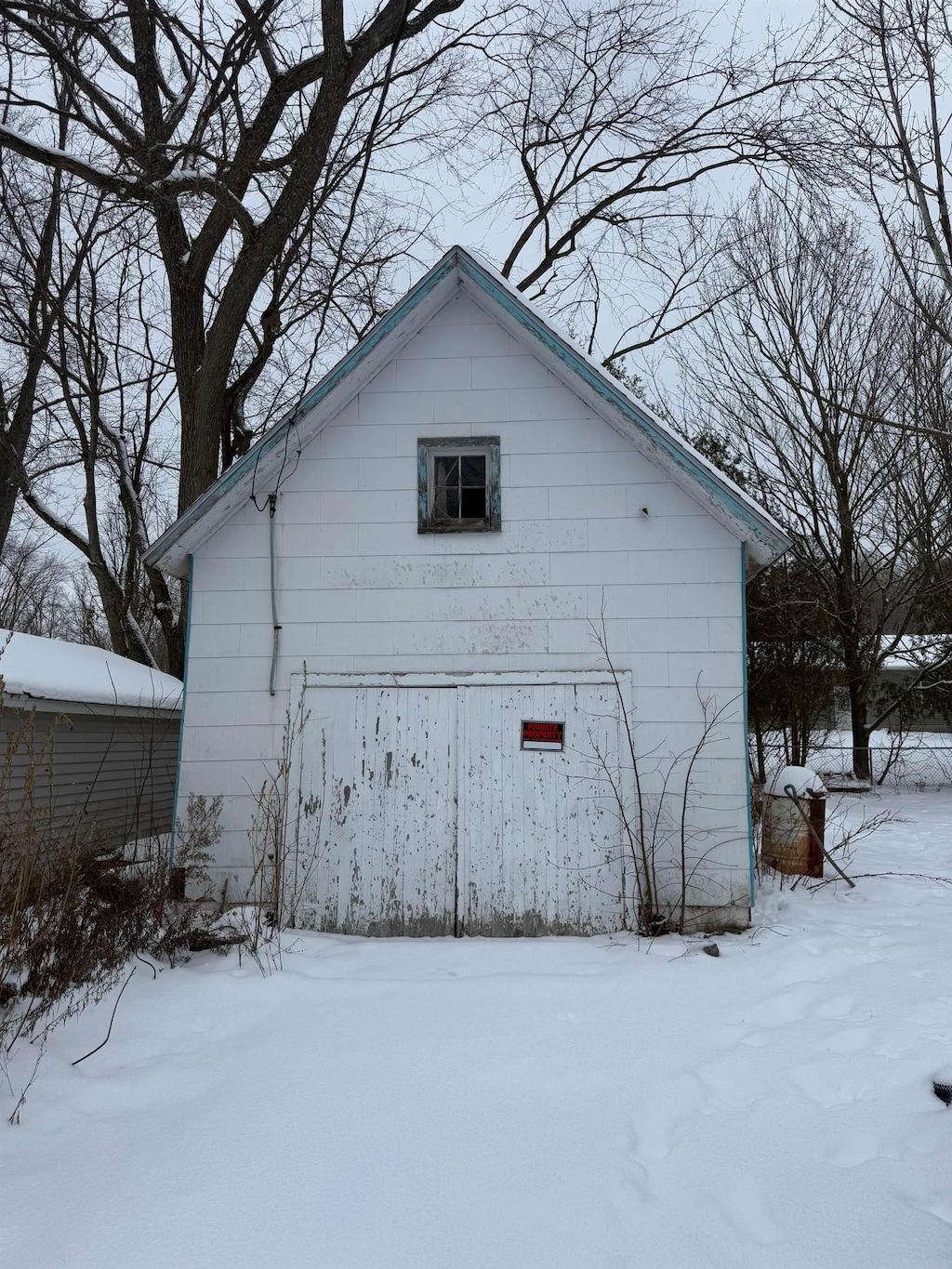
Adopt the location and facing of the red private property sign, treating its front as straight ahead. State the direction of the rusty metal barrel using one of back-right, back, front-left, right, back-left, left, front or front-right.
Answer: back-left

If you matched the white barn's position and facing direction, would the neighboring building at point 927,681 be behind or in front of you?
behind

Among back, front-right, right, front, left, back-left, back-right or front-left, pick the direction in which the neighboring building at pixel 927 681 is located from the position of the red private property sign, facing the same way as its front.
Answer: back-left

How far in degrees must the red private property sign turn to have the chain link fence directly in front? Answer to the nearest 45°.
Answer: approximately 135° to its left

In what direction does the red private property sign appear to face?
toward the camera

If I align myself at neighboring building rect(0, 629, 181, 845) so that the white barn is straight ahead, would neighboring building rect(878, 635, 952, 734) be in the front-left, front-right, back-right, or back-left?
front-left

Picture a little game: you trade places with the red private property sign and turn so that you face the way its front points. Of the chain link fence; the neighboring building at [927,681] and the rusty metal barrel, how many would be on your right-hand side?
0

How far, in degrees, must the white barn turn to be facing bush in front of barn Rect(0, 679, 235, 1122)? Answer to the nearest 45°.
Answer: approximately 45° to its right

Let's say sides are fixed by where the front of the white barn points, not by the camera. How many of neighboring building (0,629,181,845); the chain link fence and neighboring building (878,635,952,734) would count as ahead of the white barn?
0

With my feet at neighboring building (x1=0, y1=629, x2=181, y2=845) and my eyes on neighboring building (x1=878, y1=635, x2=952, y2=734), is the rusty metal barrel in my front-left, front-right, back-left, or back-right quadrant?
front-right

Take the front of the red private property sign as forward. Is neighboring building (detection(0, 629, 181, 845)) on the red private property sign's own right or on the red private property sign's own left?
on the red private property sign's own right

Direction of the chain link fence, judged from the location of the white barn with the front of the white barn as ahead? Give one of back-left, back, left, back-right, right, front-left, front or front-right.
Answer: back-left
